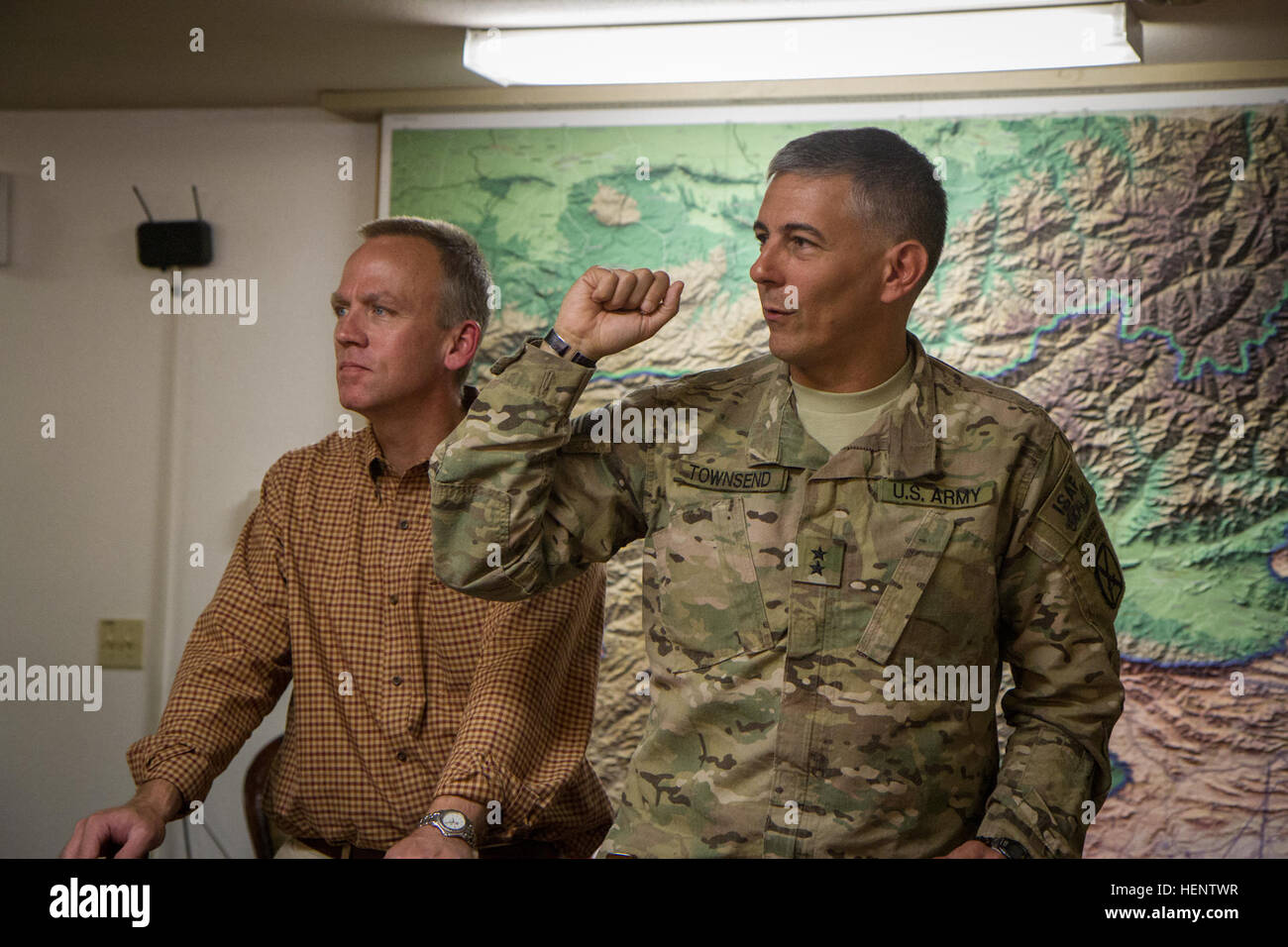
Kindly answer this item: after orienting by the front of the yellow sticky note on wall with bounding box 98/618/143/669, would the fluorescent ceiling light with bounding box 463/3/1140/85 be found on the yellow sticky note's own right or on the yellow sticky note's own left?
on the yellow sticky note's own left

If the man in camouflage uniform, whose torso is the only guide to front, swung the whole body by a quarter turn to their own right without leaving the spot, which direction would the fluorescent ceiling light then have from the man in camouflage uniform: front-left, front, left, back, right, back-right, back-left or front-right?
right

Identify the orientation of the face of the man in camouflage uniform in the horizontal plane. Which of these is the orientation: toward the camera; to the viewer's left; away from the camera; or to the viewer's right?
to the viewer's left

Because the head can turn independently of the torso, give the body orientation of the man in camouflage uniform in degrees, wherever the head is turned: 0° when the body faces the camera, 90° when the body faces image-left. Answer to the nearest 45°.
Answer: approximately 0°
